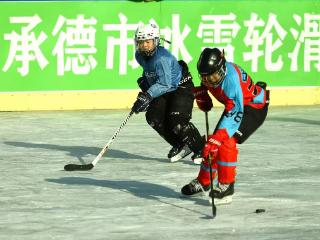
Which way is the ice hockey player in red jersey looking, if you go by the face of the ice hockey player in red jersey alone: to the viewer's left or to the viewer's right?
to the viewer's left

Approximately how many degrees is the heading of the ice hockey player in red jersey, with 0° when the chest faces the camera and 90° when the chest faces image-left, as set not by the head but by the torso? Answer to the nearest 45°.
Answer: approximately 45°
